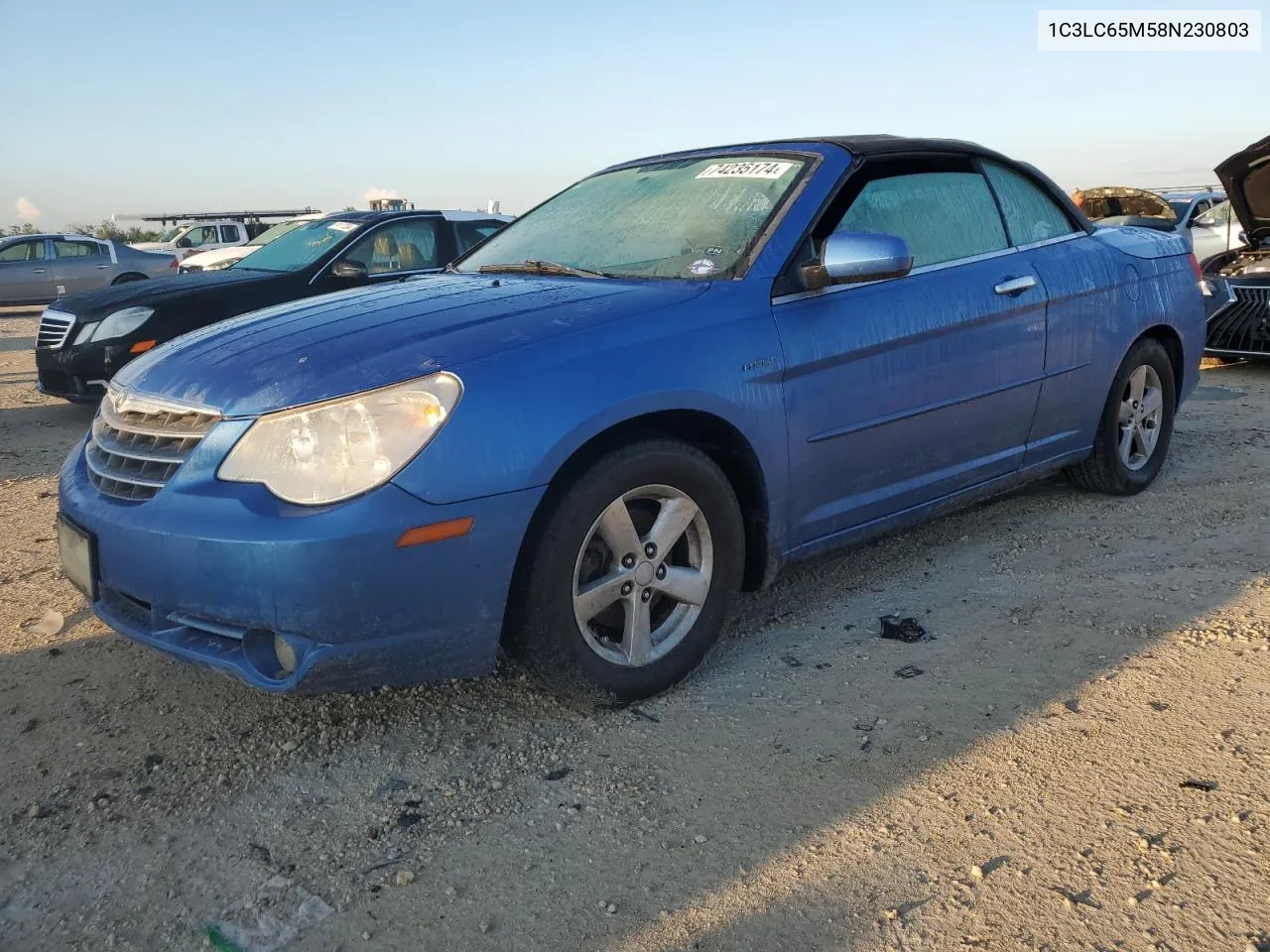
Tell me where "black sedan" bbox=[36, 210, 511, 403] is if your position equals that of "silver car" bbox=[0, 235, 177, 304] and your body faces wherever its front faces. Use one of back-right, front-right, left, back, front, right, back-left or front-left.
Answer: left

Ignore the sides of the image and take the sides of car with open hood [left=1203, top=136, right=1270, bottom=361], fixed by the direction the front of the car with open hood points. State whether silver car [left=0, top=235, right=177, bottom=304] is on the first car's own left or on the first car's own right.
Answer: on the first car's own right

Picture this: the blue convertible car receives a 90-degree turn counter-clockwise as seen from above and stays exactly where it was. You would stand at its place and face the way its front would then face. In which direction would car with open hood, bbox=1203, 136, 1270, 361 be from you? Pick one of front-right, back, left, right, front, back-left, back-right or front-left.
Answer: left

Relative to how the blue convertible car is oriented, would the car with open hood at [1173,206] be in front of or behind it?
behind

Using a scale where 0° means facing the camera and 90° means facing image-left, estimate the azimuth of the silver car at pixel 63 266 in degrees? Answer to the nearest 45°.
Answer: approximately 90°

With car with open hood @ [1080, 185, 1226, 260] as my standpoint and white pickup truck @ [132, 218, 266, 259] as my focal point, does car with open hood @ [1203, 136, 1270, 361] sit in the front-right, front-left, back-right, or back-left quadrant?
back-left

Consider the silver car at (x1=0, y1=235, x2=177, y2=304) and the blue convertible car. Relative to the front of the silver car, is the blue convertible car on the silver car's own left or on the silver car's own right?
on the silver car's own left

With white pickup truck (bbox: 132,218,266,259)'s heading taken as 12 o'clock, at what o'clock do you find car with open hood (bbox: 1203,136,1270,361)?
The car with open hood is roughly at 8 o'clock from the white pickup truck.

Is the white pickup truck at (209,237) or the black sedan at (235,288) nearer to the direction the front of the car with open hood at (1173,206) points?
the black sedan
